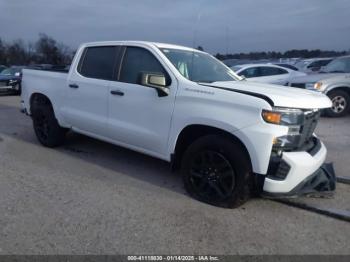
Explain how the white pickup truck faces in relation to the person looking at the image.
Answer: facing the viewer and to the right of the viewer
